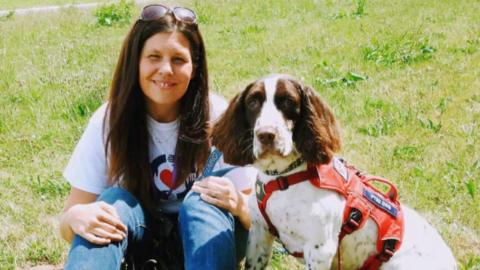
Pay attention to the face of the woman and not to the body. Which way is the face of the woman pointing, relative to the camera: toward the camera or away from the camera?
toward the camera

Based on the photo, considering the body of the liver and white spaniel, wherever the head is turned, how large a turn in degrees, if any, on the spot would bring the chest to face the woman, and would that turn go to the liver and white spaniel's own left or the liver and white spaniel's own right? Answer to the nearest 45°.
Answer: approximately 45° to the liver and white spaniel's own right

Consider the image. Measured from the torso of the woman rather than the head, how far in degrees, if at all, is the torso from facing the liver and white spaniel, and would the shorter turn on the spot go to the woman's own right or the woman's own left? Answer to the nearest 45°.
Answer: approximately 45° to the woman's own left

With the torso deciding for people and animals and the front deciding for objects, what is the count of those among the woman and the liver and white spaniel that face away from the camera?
0

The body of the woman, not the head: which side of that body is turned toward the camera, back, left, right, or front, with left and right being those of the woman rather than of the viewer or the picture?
front

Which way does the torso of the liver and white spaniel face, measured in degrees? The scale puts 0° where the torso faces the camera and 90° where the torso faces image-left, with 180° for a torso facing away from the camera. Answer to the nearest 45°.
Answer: approximately 45°
